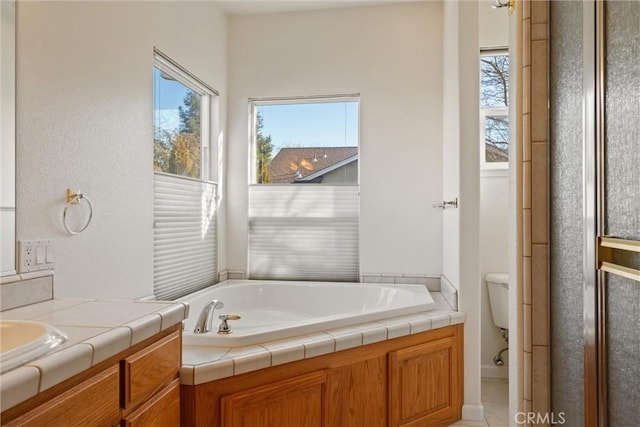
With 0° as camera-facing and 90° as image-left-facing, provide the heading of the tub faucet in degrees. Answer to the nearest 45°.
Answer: approximately 225°

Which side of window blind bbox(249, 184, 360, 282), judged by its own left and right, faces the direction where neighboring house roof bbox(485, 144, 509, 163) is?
back

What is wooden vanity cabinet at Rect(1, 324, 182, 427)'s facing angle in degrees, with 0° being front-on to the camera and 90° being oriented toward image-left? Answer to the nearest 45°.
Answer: approximately 315°

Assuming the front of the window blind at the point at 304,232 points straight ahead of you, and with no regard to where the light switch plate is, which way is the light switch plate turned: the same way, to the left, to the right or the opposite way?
to the left

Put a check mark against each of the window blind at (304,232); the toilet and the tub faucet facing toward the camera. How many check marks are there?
2

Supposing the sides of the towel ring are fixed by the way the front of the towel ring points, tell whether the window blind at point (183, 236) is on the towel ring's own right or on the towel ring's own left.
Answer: on the towel ring's own left

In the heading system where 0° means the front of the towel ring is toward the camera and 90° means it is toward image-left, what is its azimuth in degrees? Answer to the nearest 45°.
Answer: approximately 315°

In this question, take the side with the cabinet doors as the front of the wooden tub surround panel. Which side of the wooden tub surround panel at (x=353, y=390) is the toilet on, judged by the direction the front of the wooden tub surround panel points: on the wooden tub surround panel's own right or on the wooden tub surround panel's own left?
on the wooden tub surround panel's own left

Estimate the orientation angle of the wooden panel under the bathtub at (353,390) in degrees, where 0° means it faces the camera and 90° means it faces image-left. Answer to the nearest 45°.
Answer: approximately 315°

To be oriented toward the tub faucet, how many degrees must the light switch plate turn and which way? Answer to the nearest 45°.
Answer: approximately 45° to its left

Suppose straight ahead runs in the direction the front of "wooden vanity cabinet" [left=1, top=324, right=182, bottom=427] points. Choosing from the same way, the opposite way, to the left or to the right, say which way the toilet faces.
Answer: to the right

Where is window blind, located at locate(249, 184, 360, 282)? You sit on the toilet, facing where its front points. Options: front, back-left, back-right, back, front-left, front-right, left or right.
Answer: right
